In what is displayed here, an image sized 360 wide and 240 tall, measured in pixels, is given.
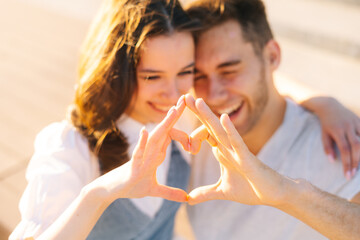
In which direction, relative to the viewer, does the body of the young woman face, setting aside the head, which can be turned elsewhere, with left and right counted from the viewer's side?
facing the viewer and to the right of the viewer
